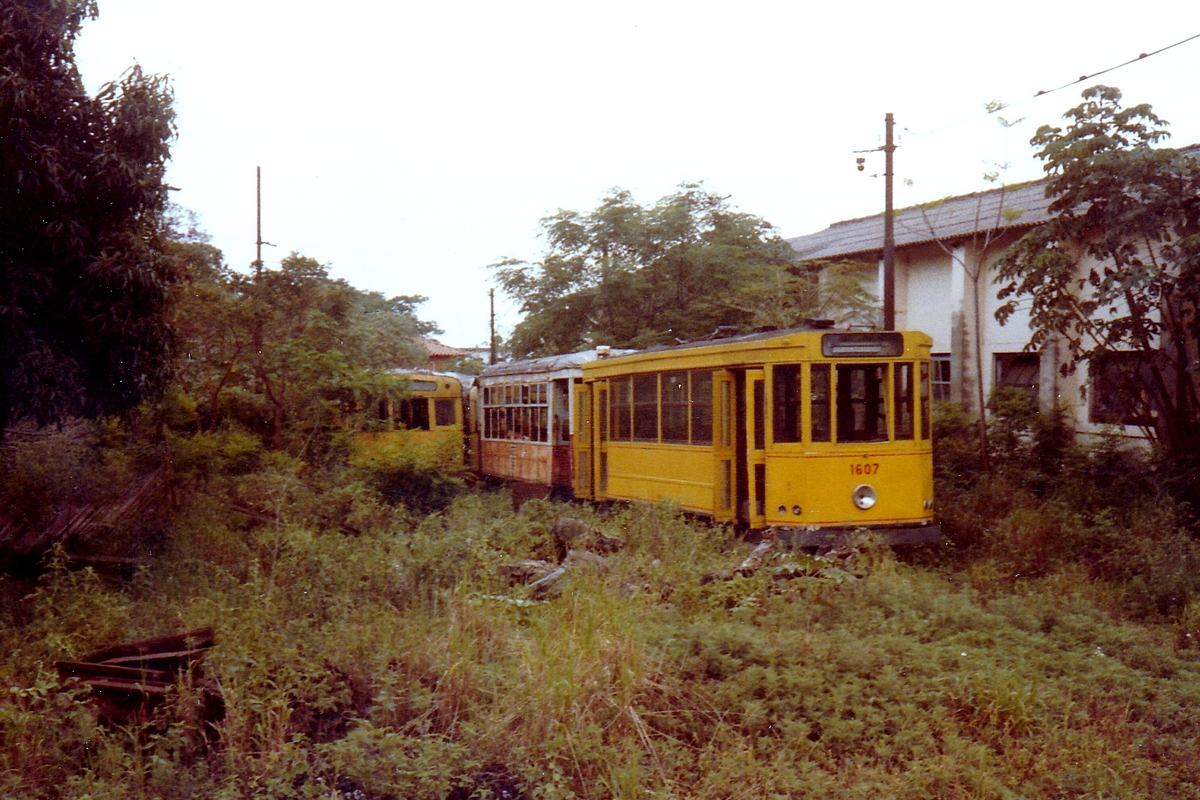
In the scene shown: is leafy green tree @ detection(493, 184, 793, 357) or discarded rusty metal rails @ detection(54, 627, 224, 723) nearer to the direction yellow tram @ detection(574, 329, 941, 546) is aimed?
the discarded rusty metal rails

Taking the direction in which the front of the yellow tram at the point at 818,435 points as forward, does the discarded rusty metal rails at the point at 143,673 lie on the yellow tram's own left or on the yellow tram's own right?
on the yellow tram's own right

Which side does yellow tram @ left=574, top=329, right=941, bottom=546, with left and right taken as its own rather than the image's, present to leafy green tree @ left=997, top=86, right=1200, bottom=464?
left

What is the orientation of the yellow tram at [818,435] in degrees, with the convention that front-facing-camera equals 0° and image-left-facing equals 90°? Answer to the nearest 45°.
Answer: approximately 315°

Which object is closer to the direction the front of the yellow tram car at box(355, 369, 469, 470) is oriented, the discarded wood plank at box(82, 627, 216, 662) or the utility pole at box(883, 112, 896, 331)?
the discarded wood plank

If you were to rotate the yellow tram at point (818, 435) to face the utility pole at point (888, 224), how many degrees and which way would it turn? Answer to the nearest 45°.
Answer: approximately 135° to its left

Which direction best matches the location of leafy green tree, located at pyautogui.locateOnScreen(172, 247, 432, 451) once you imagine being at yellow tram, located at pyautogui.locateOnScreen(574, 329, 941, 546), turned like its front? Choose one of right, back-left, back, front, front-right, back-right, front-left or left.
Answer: back

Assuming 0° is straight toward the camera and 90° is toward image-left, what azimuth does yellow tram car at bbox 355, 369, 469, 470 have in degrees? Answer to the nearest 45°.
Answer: approximately 0°

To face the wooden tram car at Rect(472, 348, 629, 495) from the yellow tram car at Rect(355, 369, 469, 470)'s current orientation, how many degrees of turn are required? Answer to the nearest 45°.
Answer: approximately 45° to its left

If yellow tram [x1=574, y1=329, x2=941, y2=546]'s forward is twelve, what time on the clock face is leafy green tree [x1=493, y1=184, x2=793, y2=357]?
The leafy green tree is roughly at 7 o'clock from the yellow tram.
